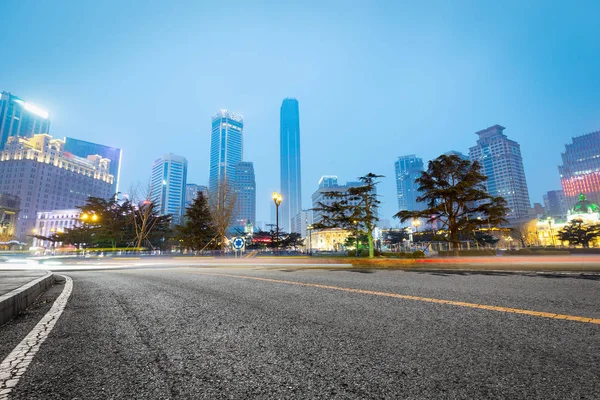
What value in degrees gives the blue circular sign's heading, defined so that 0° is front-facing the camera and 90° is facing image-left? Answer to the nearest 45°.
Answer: approximately 0°

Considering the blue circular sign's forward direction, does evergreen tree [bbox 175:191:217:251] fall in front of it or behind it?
behind

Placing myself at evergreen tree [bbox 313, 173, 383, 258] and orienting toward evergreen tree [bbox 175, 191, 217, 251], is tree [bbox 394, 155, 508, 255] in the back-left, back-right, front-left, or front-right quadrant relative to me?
back-right

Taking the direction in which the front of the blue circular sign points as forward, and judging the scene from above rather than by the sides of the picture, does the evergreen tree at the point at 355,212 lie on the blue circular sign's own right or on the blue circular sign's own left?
on the blue circular sign's own left

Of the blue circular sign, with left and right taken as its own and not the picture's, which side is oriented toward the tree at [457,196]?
left
